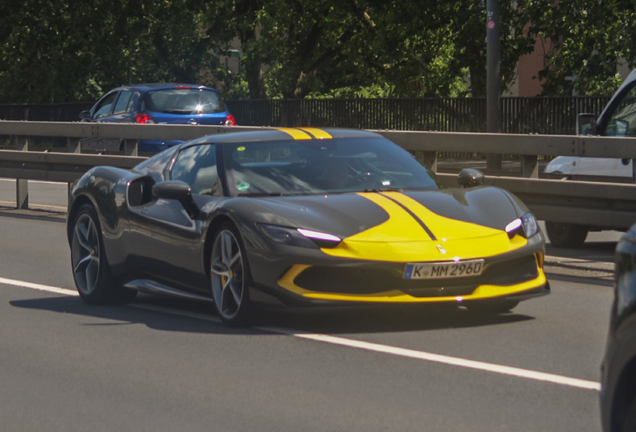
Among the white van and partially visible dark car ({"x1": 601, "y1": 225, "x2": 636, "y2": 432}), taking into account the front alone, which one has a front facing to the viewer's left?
the white van

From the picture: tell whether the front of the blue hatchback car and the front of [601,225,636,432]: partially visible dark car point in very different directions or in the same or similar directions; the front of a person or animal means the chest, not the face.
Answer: very different directions

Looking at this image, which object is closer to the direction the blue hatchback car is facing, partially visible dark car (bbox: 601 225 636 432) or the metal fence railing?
the metal fence railing

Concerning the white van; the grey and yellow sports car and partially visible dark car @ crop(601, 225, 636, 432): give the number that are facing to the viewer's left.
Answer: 1

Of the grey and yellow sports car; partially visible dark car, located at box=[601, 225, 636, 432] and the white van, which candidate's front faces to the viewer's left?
the white van

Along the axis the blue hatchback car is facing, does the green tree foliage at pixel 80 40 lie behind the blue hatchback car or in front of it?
in front

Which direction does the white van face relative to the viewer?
to the viewer's left

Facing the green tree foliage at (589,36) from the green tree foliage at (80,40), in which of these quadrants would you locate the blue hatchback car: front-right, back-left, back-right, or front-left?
front-right

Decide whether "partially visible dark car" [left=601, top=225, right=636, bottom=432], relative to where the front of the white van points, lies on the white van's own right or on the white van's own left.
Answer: on the white van's own left

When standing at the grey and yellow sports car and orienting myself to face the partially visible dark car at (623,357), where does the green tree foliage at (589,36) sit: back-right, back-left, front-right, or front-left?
back-left

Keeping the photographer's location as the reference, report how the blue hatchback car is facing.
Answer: facing away from the viewer and to the left of the viewer

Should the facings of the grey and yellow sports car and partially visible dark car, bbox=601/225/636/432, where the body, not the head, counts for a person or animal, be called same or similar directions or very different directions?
same or similar directions

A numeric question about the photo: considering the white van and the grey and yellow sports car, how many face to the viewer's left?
1

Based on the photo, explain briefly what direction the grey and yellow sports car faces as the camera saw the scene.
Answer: facing the viewer and to the right of the viewer

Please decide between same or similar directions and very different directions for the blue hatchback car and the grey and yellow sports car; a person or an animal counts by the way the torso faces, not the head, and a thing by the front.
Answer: very different directions
